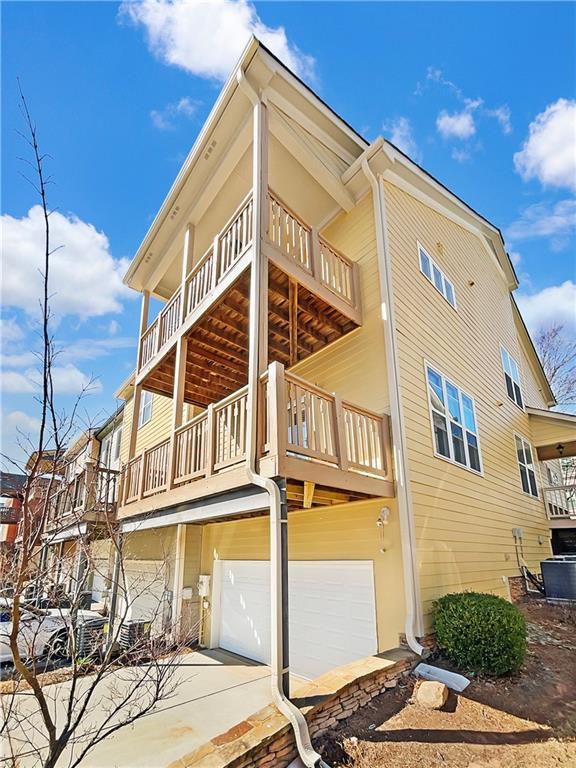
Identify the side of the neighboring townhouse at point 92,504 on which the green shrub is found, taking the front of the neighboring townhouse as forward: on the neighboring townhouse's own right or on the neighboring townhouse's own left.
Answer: on the neighboring townhouse's own left

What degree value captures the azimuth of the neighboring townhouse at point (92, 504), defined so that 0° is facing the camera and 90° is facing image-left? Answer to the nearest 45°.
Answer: approximately 45°

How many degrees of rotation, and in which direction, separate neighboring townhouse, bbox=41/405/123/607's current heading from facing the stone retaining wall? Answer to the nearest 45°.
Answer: approximately 45° to its left

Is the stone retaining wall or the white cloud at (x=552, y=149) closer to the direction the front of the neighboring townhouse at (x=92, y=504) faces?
the stone retaining wall
